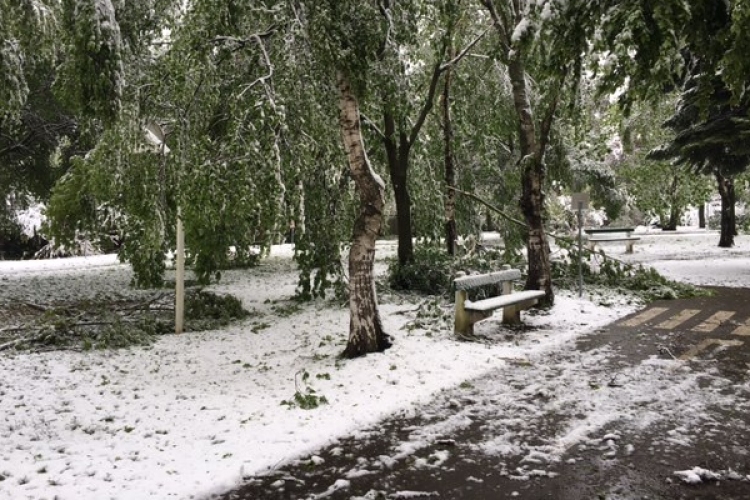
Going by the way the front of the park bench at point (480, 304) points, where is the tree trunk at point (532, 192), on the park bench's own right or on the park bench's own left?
on the park bench's own left

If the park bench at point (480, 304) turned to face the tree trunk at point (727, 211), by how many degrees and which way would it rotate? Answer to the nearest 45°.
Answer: approximately 90° to its left

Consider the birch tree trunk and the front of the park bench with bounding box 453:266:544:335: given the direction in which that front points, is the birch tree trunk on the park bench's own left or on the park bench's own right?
on the park bench's own right

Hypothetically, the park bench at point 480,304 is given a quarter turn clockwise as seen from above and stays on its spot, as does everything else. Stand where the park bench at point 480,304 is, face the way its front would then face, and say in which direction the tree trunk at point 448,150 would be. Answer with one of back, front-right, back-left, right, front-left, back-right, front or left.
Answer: back-right

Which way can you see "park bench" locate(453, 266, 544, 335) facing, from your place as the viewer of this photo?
facing the viewer and to the right of the viewer
